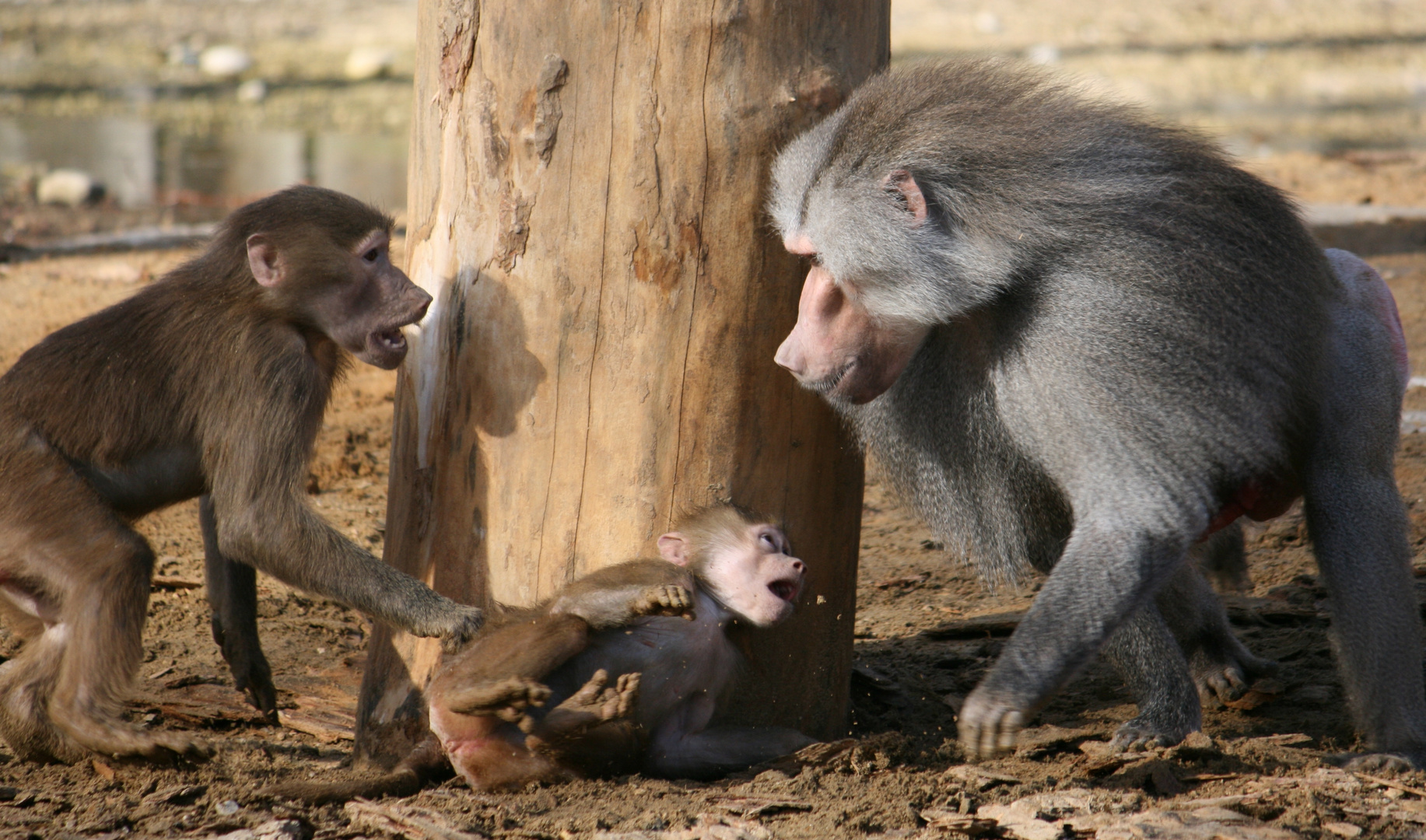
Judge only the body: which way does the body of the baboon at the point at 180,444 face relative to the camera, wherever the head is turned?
to the viewer's right

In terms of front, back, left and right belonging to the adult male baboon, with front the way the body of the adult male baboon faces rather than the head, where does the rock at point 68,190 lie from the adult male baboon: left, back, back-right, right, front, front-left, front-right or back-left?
front-right

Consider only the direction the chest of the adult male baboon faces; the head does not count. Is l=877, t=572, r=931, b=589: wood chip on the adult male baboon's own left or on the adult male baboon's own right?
on the adult male baboon's own right

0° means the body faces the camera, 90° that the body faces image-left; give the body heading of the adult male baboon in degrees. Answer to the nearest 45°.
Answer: approximately 90°

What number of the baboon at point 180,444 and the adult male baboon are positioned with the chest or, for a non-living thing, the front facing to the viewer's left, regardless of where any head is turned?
1

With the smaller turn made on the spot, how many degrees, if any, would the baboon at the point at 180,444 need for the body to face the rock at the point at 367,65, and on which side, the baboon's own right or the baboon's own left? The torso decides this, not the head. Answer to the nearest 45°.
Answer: approximately 90° to the baboon's own left

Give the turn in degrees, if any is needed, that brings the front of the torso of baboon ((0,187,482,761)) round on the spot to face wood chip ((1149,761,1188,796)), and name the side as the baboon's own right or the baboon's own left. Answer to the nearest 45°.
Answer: approximately 45° to the baboon's own right

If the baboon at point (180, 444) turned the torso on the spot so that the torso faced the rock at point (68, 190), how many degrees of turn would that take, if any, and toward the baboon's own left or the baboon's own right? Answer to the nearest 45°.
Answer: approximately 90° to the baboon's own left

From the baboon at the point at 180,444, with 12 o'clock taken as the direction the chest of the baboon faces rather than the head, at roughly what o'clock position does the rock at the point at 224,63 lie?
The rock is roughly at 9 o'clock from the baboon.

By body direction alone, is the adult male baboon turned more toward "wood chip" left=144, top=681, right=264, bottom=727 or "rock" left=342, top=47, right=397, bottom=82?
the wood chip

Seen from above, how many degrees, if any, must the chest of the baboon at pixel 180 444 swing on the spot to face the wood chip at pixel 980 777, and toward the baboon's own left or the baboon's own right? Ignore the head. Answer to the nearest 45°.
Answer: approximately 45° to the baboon's own right
